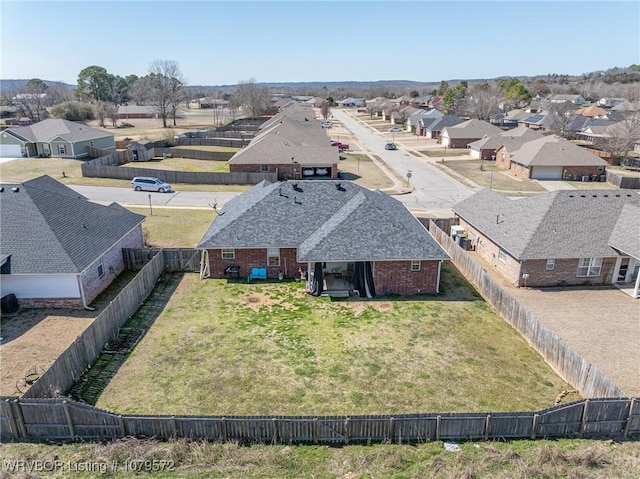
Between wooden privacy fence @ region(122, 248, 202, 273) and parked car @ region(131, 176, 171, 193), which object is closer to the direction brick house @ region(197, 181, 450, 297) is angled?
the parked car

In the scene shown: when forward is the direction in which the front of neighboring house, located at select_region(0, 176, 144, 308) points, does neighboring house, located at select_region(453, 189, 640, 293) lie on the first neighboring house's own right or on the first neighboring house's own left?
on the first neighboring house's own right

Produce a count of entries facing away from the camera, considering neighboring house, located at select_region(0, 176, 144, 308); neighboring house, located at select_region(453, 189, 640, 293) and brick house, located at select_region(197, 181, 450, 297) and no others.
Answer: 3

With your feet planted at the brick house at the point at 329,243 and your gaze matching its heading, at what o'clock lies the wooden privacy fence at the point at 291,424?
The wooden privacy fence is roughly at 6 o'clock from the brick house.

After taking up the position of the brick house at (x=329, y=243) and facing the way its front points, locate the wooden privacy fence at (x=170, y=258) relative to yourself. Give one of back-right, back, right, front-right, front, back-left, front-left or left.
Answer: left

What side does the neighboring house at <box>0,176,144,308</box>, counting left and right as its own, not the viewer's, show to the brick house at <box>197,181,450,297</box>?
right

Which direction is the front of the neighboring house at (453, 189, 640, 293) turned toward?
away from the camera

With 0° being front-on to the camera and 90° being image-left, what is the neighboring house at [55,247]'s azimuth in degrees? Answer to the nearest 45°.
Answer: approximately 180°

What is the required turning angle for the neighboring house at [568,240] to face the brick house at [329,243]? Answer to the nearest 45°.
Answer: approximately 135° to its left

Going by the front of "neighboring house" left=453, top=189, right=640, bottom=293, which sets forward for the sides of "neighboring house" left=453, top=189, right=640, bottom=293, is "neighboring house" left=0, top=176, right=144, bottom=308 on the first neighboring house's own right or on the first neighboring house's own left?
on the first neighboring house's own left

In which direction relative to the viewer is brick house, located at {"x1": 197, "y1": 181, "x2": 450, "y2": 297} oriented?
away from the camera

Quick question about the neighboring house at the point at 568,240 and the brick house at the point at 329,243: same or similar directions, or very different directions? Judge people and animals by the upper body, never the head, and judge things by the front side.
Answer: same or similar directions

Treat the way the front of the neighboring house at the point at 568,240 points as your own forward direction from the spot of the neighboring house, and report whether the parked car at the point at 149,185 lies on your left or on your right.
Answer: on your left
